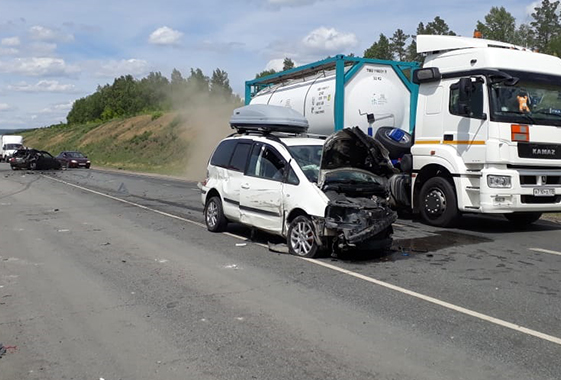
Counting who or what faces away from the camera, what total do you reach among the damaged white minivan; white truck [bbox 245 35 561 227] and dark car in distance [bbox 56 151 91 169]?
0

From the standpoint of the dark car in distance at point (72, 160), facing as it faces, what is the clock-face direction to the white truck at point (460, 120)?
The white truck is roughly at 1 o'clock from the dark car in distance.

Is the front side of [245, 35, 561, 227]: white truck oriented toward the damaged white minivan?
no

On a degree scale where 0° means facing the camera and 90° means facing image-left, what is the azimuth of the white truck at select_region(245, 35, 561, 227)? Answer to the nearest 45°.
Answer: approximately 315°

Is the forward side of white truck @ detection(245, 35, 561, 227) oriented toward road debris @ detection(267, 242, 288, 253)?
no

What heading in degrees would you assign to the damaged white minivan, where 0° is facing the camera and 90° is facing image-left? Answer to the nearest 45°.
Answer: approximately 315°

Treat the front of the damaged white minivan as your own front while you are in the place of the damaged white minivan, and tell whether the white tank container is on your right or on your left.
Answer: on your left

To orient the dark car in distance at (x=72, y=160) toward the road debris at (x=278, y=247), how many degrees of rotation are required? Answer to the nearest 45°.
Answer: approximately 45° to its right

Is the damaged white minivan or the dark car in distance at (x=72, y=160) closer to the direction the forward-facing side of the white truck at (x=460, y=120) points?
the damaged white minivan

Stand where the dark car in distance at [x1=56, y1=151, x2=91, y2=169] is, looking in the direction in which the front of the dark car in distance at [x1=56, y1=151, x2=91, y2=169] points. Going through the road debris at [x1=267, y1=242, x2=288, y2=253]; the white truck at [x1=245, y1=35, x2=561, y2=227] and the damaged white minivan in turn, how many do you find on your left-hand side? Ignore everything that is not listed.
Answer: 0

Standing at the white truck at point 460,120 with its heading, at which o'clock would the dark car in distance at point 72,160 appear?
The dark car in distance is roughly at 6 o'clock from the white truck.
